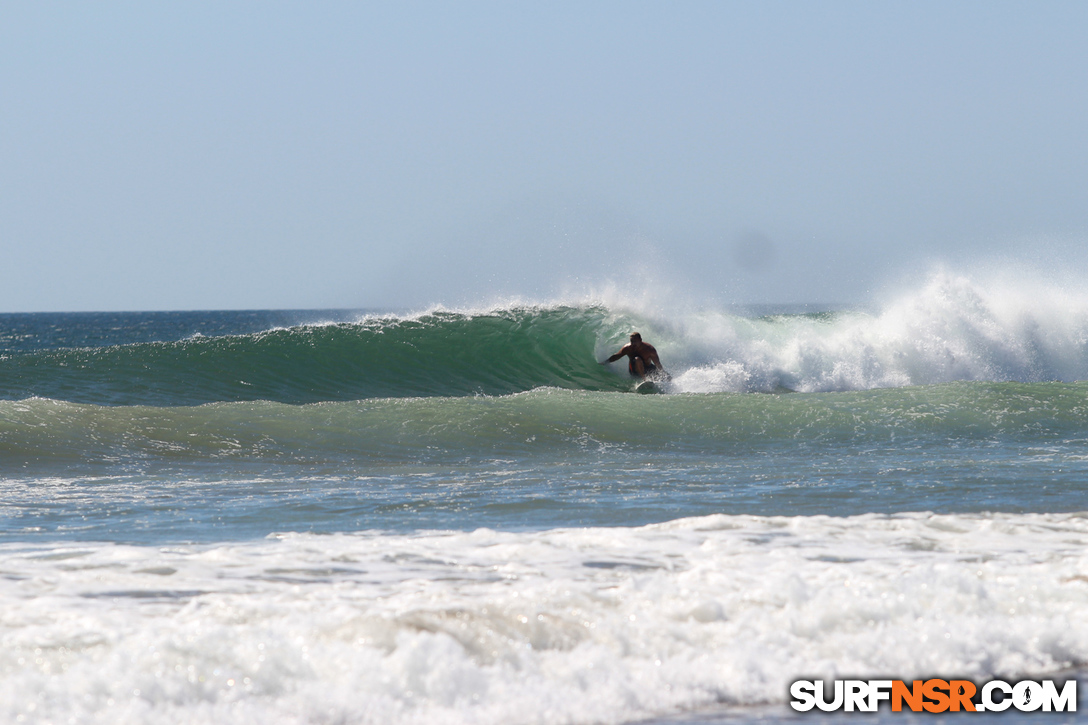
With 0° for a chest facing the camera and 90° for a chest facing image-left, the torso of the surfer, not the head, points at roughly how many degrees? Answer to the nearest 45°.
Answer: approximately 45°
